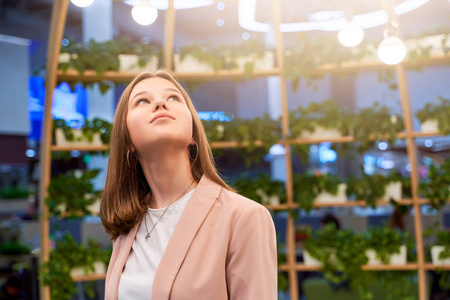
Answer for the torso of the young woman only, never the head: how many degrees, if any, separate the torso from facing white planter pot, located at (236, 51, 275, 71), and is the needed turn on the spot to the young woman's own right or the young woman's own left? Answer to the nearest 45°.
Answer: approximately 135° to the young woman's own right

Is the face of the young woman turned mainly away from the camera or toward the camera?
toward the camera

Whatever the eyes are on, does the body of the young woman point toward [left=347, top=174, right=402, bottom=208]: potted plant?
no

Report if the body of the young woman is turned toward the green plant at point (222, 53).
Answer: no

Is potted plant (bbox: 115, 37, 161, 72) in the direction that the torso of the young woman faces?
no

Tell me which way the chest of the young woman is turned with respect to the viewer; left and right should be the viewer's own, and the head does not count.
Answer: facing the viewer and to the left of the viewer

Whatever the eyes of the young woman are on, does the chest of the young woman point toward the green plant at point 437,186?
no

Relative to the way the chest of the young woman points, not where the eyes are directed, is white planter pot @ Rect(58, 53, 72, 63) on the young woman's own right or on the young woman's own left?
on the young woman's own right

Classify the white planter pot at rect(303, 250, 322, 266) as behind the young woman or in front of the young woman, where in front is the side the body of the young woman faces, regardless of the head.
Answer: behind

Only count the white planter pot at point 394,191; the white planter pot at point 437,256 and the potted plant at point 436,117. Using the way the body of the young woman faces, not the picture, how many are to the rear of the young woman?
3

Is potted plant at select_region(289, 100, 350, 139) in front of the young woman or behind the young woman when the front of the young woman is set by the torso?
behind

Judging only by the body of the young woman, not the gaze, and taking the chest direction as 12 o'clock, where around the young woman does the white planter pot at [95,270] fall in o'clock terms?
The white planter pot is roughly at 4 o'clock from the young woman.

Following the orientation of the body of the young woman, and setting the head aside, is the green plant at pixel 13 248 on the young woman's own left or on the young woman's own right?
on the young woman's own right

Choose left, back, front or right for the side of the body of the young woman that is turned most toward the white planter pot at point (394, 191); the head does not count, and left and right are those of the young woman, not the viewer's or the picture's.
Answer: back
